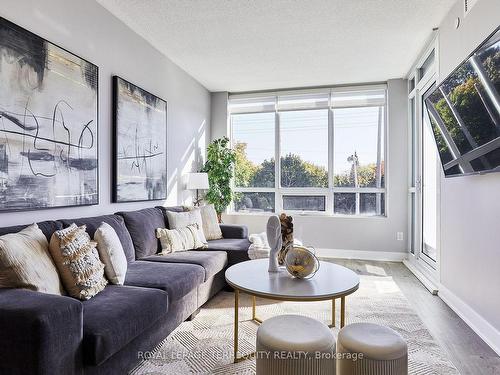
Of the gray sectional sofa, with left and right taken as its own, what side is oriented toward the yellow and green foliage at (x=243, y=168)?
left

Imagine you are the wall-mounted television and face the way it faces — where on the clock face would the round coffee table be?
The round coffee table is roughly at 12 o'clock from the wall-mounted television.

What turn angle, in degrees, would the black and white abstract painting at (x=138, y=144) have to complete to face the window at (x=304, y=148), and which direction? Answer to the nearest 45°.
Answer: approximately 90° to its left

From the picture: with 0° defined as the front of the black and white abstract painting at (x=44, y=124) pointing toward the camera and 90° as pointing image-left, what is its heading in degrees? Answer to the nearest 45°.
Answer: approximately 315°

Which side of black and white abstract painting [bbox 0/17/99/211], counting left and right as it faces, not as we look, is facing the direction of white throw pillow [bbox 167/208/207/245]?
left

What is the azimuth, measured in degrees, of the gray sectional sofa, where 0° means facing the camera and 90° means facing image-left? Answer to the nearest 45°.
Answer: approximately 315°

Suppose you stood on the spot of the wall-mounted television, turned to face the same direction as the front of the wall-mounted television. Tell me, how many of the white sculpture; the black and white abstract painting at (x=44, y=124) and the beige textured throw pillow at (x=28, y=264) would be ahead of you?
3

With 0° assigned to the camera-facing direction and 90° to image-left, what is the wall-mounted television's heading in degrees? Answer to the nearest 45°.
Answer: approximately 45°

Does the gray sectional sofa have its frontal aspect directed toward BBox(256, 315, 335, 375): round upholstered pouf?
yes

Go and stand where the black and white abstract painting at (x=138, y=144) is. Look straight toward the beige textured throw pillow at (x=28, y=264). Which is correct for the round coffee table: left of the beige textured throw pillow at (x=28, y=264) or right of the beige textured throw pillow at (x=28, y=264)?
left
